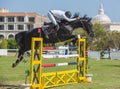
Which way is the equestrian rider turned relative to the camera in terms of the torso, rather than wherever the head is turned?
to the viewer's right

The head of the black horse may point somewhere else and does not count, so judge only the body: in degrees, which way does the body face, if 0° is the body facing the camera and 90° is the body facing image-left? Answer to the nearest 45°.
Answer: approximately 270°
